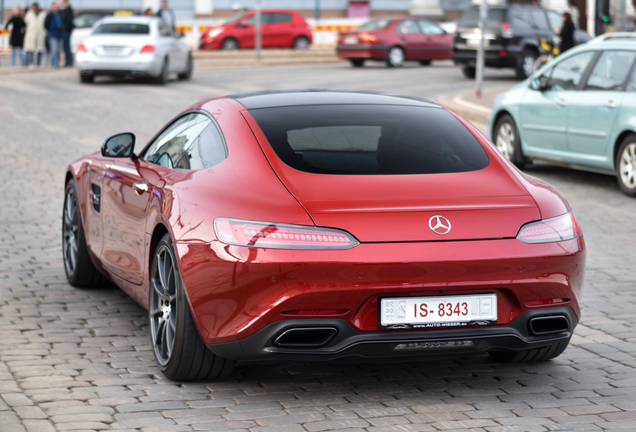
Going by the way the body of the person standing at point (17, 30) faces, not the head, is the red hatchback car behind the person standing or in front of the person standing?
behind

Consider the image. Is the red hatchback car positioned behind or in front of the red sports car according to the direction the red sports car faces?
in front

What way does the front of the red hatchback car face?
to the viewer's left

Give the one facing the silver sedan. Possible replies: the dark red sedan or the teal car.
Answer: the teal car

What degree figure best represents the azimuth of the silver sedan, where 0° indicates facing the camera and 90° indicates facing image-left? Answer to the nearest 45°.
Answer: approximately 225°

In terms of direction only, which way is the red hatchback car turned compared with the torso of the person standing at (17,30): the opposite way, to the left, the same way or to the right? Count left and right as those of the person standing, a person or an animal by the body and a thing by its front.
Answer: to the right

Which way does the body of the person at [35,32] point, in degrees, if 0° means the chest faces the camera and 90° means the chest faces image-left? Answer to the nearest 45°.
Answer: approximately 0°

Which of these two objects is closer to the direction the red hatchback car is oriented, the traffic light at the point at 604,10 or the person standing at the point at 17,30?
the person standing

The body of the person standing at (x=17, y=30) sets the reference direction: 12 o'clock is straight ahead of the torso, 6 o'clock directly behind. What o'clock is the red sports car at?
The red sports car is roughly at 12 o'clock from the person standing.

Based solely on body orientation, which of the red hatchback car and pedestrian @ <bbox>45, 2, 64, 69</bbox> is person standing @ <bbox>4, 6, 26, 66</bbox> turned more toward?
the pedestrian

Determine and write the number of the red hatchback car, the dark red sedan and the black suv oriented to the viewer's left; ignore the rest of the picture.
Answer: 1

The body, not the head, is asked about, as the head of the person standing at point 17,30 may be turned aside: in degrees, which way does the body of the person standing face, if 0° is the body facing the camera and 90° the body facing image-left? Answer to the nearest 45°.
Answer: approximately 0°

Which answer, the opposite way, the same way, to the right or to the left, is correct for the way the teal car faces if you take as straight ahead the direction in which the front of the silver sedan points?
to the left
